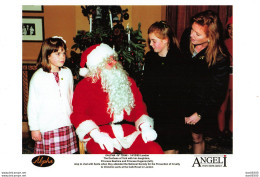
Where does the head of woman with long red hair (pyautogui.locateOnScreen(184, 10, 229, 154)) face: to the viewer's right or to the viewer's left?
to the viewer's left

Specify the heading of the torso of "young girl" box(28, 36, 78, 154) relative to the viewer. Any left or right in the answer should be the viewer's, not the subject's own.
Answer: facing the viewer and to the right of the viewer

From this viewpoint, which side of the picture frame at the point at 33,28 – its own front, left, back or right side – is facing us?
front

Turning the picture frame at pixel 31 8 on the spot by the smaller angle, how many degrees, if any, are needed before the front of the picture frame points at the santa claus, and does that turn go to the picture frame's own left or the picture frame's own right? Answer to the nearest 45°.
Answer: approximately 45° to the picture frame's own left

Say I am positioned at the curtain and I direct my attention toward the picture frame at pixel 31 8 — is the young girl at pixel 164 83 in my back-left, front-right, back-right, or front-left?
front-left

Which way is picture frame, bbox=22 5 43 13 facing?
toward the camera

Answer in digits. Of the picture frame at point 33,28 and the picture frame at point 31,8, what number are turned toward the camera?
2

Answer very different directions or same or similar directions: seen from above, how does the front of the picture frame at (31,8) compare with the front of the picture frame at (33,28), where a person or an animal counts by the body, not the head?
same or similar directions
